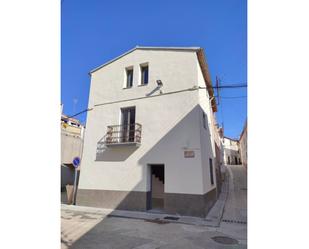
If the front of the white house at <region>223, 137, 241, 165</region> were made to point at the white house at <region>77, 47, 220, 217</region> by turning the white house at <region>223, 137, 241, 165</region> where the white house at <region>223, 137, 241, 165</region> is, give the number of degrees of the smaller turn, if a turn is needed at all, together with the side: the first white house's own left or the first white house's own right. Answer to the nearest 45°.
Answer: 0° — it already faces it

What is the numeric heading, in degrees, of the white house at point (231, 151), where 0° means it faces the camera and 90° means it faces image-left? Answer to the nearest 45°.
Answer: approximately 0°
